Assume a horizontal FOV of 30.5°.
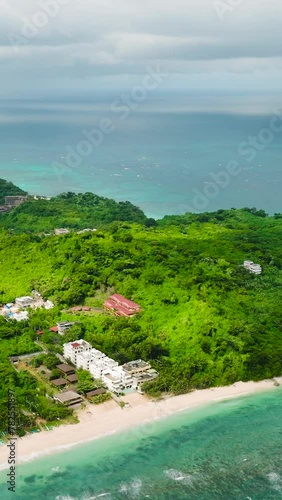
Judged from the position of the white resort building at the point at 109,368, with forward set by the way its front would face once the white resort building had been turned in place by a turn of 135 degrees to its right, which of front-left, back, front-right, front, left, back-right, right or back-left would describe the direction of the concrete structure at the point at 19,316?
front-right

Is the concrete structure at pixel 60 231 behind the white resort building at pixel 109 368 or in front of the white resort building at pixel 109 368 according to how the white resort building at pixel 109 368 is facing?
behind

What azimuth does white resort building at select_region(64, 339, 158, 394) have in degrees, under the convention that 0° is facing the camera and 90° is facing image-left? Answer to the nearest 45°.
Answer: approximately 315°

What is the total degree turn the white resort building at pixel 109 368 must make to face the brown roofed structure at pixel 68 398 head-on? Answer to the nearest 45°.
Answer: approximately 90° to its right

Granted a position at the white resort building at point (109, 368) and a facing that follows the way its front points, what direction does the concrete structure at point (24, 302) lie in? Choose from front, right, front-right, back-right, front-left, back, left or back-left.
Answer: back

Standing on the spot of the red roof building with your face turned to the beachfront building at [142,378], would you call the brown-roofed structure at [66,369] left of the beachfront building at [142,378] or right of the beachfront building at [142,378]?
right

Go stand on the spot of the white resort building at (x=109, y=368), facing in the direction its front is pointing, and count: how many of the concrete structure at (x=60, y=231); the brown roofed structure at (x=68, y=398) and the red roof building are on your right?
1

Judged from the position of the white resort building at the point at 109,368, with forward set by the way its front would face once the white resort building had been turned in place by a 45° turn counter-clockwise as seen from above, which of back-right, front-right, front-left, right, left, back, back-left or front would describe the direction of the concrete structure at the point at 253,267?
front-left

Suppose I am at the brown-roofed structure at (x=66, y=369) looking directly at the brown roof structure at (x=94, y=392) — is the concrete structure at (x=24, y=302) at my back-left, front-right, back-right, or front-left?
back-left

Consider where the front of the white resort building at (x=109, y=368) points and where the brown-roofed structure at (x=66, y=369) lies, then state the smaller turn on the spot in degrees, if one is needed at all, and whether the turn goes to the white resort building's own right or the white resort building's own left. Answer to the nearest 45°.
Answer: approximately 135° to the white resort building's own right

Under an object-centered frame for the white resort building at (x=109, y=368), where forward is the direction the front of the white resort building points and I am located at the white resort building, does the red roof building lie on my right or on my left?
on my left
